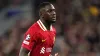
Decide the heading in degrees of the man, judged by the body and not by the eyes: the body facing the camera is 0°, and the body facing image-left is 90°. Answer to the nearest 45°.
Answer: approximately 315°
